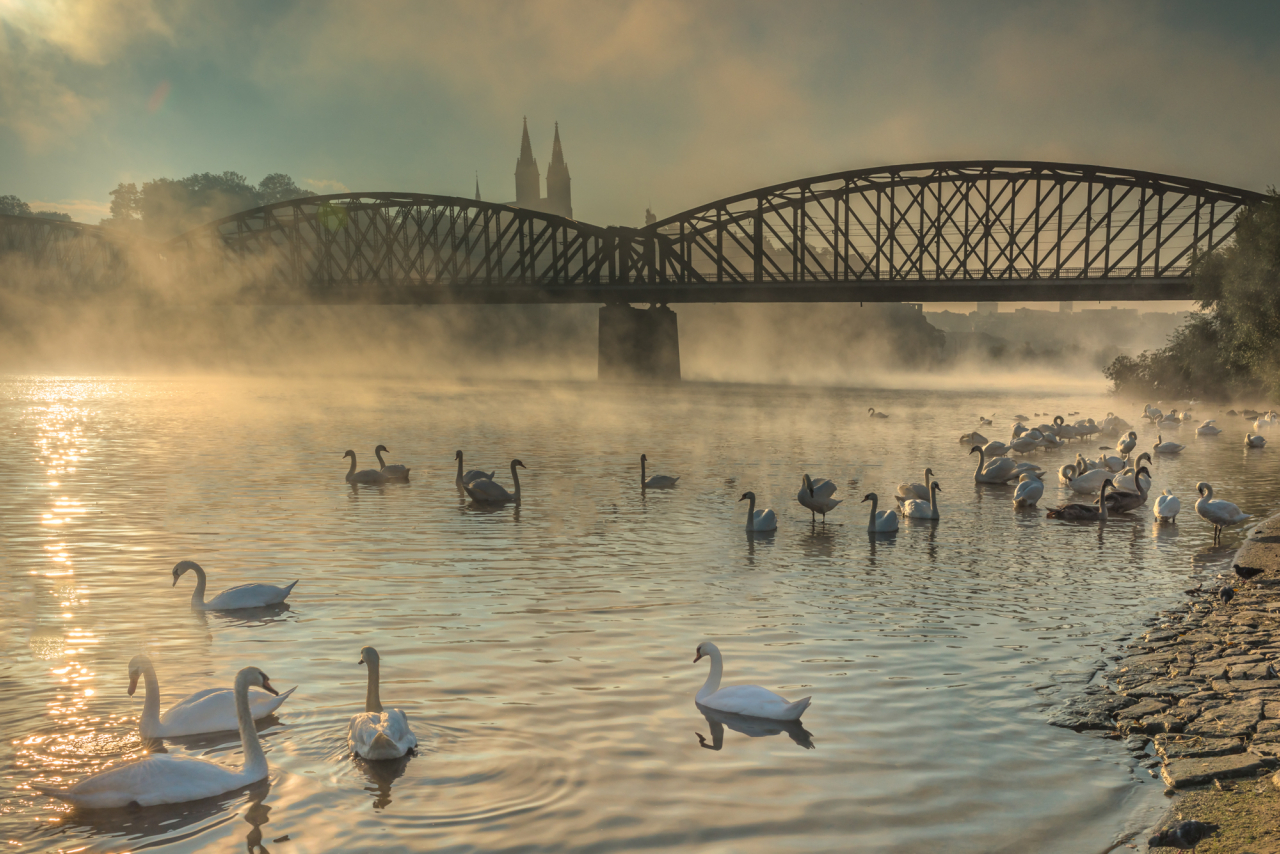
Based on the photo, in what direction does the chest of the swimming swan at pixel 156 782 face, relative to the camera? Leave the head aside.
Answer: to the viewer's right

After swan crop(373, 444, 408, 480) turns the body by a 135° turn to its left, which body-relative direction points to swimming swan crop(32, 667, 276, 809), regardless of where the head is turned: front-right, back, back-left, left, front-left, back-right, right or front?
front-right

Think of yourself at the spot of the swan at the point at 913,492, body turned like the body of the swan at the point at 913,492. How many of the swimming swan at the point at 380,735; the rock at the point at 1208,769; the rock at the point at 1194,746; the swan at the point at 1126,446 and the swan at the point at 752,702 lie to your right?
4

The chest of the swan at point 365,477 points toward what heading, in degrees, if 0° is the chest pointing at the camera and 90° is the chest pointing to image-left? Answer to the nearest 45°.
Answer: approximately 90°

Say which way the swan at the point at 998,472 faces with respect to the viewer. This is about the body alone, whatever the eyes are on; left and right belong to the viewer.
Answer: facing to the left of the viewer

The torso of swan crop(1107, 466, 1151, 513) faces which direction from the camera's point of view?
to the viewer's right

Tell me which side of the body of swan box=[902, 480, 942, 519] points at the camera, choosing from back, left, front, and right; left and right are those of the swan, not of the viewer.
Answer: right

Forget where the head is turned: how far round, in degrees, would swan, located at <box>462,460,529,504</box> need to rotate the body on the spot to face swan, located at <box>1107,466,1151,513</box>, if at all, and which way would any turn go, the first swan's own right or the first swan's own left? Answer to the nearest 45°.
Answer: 0° — it already faces it

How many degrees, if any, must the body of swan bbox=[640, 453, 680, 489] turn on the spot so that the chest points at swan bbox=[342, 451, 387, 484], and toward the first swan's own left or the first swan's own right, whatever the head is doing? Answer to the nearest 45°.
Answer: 0° — it already faces it

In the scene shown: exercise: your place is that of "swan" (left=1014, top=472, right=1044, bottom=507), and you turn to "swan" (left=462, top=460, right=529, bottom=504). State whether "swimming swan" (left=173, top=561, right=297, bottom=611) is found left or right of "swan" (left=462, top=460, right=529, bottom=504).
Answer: left

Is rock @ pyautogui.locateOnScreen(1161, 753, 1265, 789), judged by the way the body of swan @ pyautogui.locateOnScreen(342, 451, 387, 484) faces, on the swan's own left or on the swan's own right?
on the swan's own left

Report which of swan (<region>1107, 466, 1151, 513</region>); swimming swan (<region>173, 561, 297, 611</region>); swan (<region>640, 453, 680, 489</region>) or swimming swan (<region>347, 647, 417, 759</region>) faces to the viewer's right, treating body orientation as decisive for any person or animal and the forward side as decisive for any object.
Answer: swan (<region>1107, 466, 1151, 513</region>)

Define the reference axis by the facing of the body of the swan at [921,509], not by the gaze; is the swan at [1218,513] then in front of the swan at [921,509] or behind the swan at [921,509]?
in front

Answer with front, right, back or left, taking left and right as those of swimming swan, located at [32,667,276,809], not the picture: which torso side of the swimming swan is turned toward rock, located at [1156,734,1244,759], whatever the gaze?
front

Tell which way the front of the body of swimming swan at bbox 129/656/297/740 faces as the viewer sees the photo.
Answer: to the viewer's left

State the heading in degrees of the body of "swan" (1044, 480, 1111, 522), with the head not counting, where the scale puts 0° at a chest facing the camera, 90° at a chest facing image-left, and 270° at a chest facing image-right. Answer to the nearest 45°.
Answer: approximately 270°

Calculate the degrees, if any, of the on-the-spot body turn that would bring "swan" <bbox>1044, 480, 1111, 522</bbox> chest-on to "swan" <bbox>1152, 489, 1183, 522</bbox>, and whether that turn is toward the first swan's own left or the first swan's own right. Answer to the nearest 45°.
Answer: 0° — it already faces it

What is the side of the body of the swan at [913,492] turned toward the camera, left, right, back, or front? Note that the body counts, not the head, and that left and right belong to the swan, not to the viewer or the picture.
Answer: right
